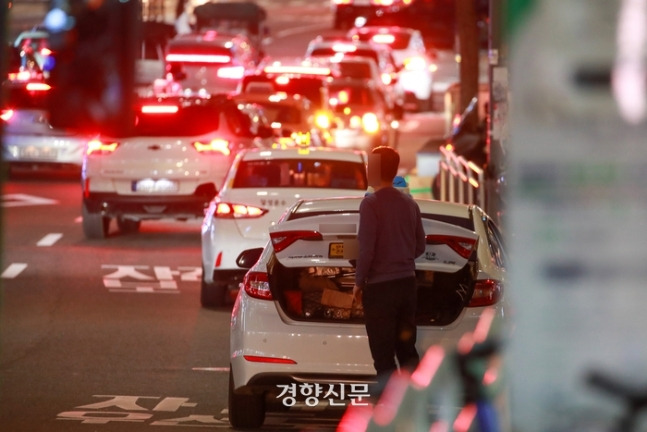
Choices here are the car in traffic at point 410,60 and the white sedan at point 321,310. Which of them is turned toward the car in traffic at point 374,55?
the white sedan

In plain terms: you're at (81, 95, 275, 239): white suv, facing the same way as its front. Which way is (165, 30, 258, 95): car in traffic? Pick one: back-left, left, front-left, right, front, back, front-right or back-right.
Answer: front-left

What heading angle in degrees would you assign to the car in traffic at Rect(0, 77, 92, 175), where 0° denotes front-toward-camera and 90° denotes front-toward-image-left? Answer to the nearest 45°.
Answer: approximately 180°

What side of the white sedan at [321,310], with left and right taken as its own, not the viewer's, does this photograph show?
back

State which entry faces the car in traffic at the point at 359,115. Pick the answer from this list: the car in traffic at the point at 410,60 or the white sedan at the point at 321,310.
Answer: the white sedan

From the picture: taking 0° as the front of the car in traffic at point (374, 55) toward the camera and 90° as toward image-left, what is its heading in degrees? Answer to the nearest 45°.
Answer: approximately 180°

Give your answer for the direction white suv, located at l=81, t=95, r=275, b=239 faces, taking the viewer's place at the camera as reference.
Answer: facing away from the viewer and to the right of the viewer

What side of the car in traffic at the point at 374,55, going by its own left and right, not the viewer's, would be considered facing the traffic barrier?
back

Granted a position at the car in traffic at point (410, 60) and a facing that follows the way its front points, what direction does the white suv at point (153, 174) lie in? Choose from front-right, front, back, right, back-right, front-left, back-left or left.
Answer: back

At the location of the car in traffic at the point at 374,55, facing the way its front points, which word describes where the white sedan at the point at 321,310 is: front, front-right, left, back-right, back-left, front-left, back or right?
back

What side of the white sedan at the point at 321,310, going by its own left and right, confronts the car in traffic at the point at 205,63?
front

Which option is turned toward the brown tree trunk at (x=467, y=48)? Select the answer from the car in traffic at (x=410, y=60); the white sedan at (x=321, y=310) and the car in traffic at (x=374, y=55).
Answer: the white sedan

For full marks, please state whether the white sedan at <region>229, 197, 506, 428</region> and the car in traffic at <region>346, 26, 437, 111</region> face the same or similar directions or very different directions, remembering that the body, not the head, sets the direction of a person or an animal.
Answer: same or similar directions

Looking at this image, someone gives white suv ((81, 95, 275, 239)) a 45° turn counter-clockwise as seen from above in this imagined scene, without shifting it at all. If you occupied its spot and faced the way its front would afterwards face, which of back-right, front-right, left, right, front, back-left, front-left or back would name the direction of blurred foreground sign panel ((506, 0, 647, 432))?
back

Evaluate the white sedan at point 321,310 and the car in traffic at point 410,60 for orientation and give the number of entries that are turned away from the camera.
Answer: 2

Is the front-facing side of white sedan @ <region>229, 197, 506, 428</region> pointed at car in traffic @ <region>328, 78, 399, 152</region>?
yes

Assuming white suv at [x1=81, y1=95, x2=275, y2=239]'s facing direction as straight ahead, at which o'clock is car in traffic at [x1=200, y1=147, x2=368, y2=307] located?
The car in traffic is roughly at 4 o'clock from the white suv.

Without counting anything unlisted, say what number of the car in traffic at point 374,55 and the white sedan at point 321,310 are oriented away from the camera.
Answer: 2
